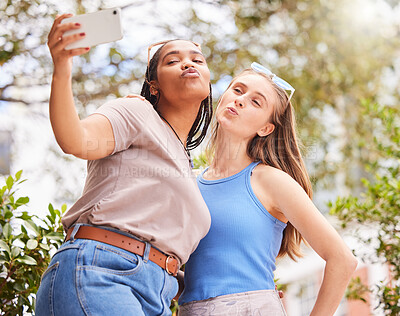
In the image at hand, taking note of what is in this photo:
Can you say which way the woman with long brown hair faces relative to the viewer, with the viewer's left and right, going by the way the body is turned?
facing the viewer and to the left of the viewer

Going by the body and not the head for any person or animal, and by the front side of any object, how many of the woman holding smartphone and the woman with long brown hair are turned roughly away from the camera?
0

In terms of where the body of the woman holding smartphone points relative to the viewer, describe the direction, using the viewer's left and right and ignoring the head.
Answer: facing the viewer and to the right of the viewer
